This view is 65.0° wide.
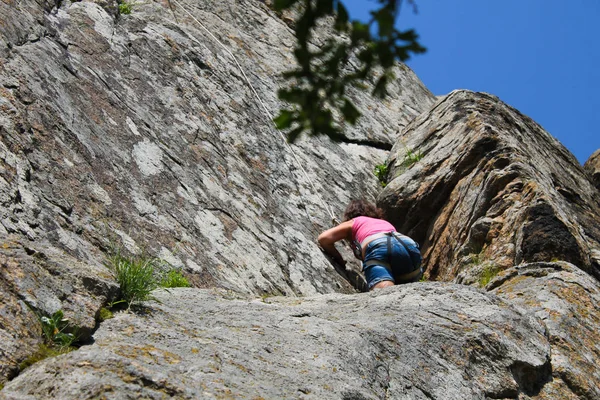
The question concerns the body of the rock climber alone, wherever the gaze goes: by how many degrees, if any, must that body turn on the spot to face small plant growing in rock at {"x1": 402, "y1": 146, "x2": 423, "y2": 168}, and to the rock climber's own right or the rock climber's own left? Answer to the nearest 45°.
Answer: approximately 45° to the rock climber's own right

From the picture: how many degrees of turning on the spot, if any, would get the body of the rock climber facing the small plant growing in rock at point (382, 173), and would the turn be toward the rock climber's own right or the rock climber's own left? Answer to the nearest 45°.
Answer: approximately 45° to the rock climber's own right

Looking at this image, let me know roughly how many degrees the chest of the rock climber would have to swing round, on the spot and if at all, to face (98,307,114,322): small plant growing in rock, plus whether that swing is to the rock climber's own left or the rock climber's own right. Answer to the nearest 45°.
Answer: approximately 135° to the rock climber's own left

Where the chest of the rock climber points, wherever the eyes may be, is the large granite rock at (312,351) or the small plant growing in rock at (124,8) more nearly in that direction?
the small plant growing in rock

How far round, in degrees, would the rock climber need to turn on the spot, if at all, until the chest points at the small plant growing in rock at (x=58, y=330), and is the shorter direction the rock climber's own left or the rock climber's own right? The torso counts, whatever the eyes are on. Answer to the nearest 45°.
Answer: approximately 135° to the rock climber's own left

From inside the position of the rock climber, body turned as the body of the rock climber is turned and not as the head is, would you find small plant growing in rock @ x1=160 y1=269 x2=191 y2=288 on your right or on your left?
on your left

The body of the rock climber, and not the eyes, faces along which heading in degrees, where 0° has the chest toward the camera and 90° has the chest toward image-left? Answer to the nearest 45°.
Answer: approximately 135°
